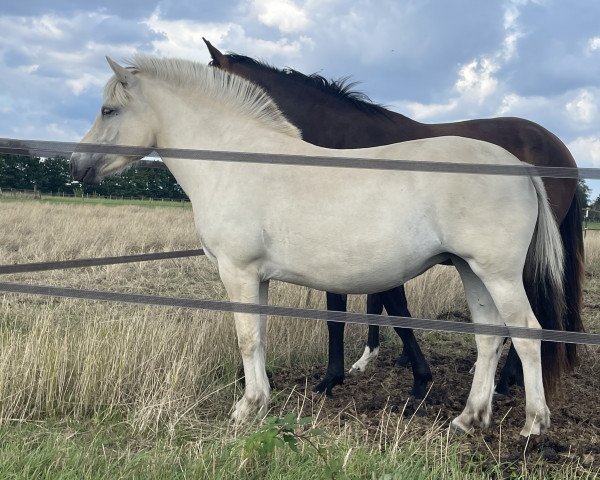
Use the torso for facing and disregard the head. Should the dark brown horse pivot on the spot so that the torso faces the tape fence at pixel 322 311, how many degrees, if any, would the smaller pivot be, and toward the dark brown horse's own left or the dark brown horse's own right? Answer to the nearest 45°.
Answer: approximately 90° to the dark brown horse's own left

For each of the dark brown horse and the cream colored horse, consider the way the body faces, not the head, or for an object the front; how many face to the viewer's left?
2

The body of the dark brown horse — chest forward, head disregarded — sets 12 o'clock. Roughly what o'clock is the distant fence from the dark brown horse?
The distant fence is roughly at 2 o'clock from the dark brown horse.

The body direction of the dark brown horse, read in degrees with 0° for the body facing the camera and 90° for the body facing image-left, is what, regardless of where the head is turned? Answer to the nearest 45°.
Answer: approximately 90°

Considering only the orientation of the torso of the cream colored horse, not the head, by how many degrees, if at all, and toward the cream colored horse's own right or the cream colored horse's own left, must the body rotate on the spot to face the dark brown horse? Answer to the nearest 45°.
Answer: approximately 90° to the cream colored horse's own right

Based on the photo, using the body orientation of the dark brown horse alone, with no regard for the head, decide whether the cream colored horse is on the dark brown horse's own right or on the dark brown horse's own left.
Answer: on the dark brown horse's own left

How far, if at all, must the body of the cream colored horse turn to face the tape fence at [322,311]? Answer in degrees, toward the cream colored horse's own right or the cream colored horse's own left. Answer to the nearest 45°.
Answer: approximately 90° to the cream colored horse's own left

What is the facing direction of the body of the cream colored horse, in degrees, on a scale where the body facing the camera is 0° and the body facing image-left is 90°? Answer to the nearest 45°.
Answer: approximately 90°

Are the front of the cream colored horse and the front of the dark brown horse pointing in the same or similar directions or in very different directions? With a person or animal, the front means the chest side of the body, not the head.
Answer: same or similar directions
